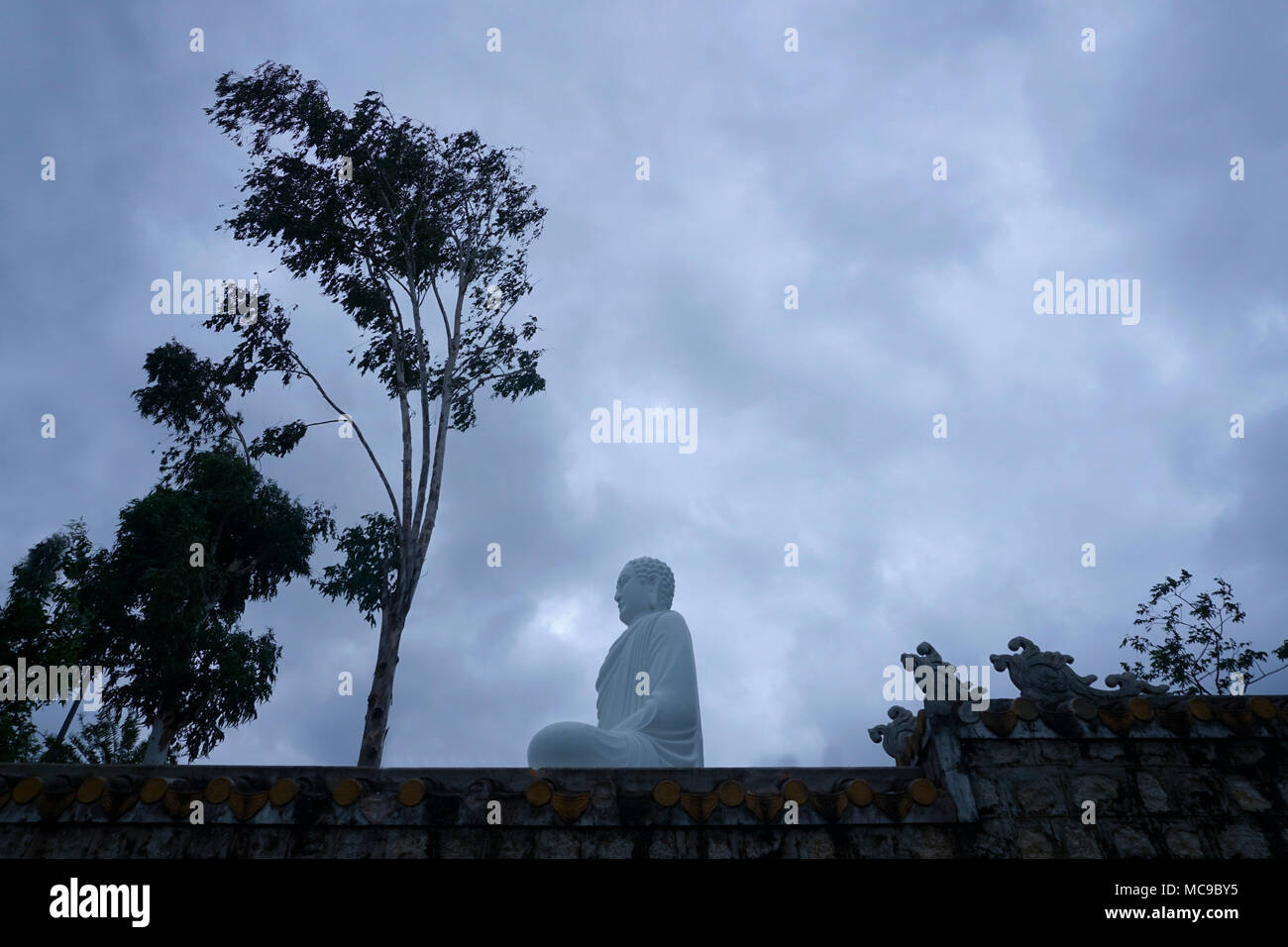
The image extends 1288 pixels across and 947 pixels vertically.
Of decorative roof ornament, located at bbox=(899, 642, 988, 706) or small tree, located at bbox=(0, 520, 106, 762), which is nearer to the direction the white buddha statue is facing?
the small tree

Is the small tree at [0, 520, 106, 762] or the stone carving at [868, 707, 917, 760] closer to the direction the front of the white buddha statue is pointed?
the small tree

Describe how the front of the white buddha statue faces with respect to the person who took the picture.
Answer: facing to the left of the viewer
